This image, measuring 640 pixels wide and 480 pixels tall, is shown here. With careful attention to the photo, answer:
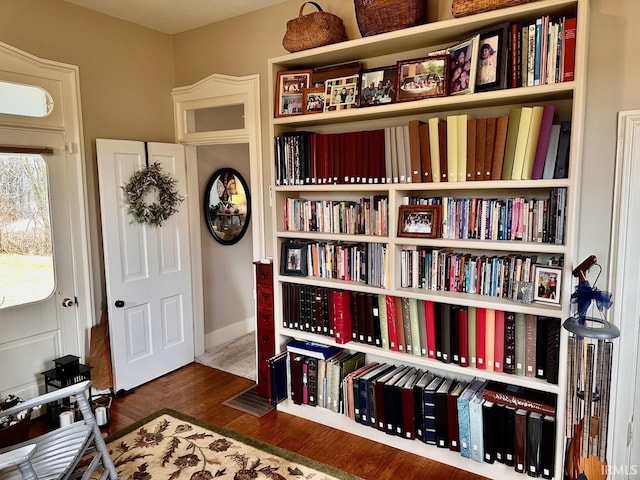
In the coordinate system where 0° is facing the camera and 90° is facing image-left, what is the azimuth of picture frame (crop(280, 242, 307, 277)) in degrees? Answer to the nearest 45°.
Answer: approximately 0°

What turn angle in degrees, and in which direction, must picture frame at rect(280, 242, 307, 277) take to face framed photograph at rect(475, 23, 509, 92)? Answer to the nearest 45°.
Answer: approximately 45° to its left

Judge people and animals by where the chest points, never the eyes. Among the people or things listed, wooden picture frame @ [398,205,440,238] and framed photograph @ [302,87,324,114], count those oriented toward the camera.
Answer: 2

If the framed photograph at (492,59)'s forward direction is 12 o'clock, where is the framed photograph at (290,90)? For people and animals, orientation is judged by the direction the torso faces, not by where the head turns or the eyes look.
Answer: the framed photograph at (290,90) is roughly at 2 o'clock from the framed photograph at (492,59).

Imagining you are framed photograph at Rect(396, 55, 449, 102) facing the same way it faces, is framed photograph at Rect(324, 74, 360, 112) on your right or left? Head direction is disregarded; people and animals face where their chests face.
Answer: on your right

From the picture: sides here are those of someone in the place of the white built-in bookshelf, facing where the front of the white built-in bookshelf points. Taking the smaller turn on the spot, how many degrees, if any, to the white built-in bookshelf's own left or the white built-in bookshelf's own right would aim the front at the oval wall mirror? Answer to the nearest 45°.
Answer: approximately 90° to the white built-in bookshelf's own right

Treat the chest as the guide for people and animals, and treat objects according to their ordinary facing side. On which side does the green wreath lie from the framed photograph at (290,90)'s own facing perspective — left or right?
on its right

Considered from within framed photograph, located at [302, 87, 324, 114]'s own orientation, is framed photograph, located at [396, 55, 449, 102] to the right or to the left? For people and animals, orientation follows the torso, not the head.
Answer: on its left

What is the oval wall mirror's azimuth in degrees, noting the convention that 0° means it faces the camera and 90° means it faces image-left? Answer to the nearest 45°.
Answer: approximately 315°

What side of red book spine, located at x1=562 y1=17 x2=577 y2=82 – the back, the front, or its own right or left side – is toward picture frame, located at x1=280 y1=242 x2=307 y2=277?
right
